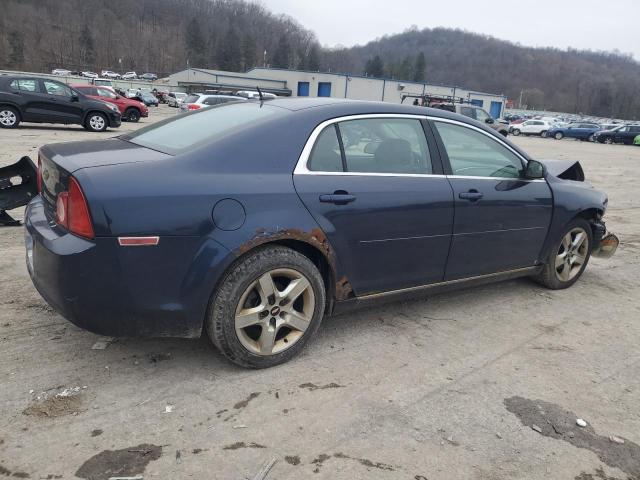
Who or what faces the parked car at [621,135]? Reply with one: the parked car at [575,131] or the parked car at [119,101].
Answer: the parked car at [119,101]

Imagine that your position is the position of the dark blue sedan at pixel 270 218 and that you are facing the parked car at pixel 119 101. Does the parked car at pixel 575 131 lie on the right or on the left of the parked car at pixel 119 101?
right

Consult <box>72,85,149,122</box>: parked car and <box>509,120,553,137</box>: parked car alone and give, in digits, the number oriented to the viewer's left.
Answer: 1

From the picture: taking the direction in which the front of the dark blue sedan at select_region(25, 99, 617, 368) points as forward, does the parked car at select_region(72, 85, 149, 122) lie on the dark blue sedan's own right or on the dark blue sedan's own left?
on the dark blue sedan's own left

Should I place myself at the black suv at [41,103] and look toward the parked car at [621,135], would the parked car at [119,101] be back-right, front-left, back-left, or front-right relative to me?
front-left

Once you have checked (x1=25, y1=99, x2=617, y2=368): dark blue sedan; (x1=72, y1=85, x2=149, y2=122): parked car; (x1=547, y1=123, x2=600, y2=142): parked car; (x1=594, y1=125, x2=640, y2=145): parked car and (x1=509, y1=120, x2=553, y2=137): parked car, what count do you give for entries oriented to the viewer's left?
3

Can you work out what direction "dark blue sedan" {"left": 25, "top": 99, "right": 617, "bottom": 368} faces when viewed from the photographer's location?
facing away from the viewer and to the right of the viewer

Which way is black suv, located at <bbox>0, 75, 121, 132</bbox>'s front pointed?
to the viewer's right

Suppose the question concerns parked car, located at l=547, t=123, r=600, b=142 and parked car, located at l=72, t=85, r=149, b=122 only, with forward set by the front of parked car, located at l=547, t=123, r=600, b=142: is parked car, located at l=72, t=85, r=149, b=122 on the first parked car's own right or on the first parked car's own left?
on the first parked car's own left

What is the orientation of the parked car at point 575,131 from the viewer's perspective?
to the viewer's left

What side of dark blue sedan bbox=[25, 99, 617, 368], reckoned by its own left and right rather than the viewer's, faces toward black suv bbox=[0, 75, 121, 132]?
left

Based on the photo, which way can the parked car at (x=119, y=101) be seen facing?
to the viewer's right

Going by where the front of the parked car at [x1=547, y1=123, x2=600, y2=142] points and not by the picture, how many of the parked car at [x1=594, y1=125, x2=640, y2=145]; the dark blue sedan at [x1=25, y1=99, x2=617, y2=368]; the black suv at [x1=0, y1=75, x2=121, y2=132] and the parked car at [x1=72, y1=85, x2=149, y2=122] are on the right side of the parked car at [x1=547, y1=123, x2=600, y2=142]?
0

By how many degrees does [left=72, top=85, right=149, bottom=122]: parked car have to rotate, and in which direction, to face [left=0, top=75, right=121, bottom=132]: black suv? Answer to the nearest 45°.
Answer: approximately 90° to its right

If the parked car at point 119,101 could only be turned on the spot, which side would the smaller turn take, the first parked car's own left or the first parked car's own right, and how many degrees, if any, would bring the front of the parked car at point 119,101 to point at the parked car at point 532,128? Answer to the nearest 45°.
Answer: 0° — it already faces it

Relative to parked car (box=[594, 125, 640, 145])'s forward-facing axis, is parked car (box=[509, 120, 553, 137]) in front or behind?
in front

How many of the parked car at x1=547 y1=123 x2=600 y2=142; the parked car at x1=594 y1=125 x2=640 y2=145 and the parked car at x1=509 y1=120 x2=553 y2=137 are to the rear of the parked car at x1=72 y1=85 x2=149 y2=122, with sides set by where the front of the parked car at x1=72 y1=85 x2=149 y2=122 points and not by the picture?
0

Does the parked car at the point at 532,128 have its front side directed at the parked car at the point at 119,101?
no

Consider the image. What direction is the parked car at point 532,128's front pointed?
to the viewer's left

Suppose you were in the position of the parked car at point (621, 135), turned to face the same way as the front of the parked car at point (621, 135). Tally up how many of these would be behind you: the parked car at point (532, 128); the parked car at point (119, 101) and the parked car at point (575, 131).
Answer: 0

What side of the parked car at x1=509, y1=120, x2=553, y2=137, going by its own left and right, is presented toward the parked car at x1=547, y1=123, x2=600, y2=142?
back
